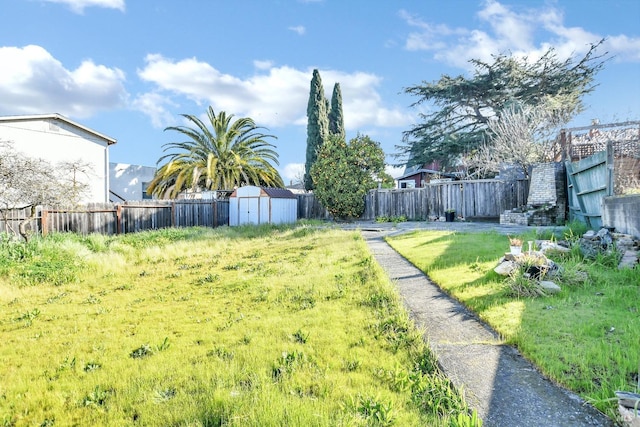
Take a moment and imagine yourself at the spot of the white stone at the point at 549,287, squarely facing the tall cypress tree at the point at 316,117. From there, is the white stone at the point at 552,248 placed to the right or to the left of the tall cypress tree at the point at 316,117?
right

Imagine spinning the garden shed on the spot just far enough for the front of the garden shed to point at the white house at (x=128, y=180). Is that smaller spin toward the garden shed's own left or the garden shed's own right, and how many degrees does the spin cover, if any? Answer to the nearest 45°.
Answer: approximately 90° to the garden shed's own right

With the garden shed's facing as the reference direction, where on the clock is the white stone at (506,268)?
The white stone is roughly at 10 o'clock from the garden shed.

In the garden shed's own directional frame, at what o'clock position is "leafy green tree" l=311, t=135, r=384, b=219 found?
The leafy green tree is roughly at 8 o'clock from the garden shed.

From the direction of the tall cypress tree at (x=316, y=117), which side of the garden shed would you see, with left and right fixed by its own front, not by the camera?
back

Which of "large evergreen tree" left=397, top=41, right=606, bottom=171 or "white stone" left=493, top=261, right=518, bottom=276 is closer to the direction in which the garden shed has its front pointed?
the white stone

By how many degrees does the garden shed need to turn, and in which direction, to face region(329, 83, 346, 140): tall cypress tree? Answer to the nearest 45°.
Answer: approximately 180°

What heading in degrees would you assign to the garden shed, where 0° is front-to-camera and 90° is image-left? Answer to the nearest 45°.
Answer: approximately 45°
